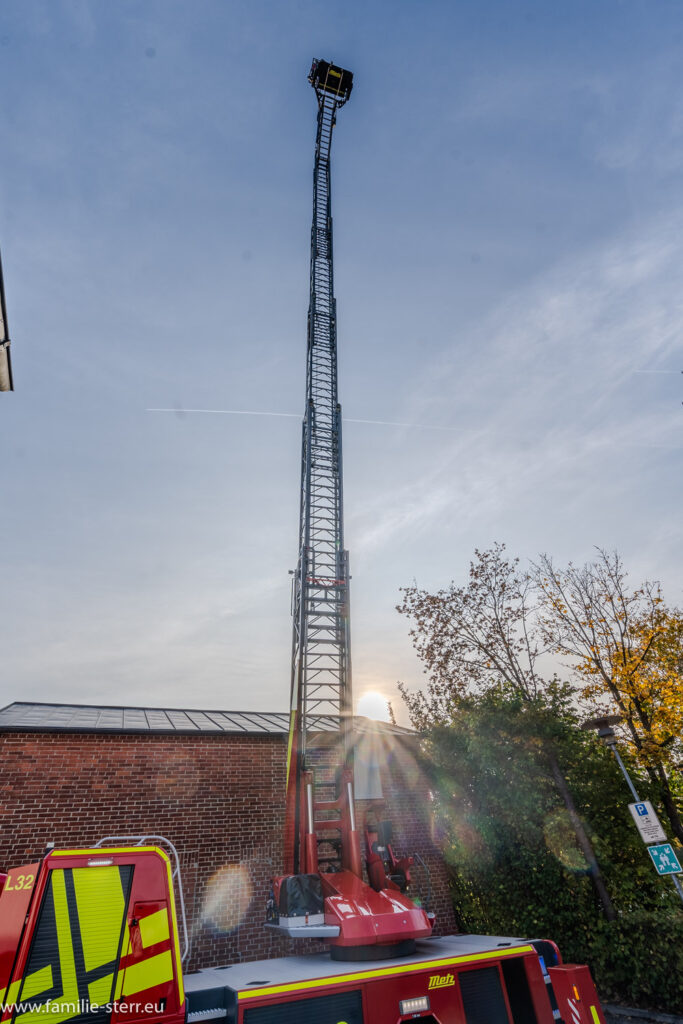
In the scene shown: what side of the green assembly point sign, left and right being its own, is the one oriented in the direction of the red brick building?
right

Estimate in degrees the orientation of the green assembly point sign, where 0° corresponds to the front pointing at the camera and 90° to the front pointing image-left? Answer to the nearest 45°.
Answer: approximately 0°

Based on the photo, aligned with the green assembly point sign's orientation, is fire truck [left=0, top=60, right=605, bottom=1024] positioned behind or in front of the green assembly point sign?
in front
